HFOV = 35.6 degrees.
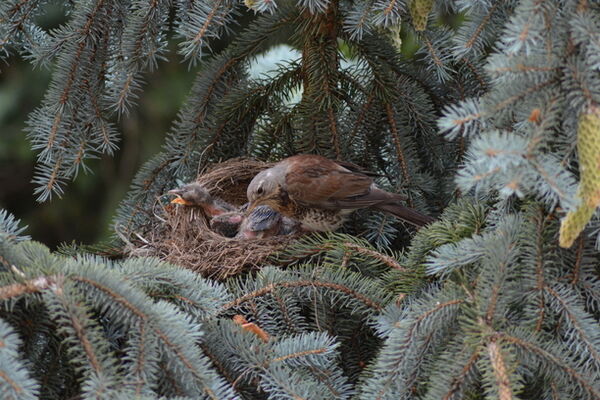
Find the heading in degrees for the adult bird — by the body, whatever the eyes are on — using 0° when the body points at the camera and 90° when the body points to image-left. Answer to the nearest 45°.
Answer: approximately 90°

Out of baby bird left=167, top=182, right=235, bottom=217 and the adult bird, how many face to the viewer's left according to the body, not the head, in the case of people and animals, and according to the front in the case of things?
2

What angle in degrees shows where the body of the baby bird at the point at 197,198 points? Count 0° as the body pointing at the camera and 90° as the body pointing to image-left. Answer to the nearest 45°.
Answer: approximately 90°
